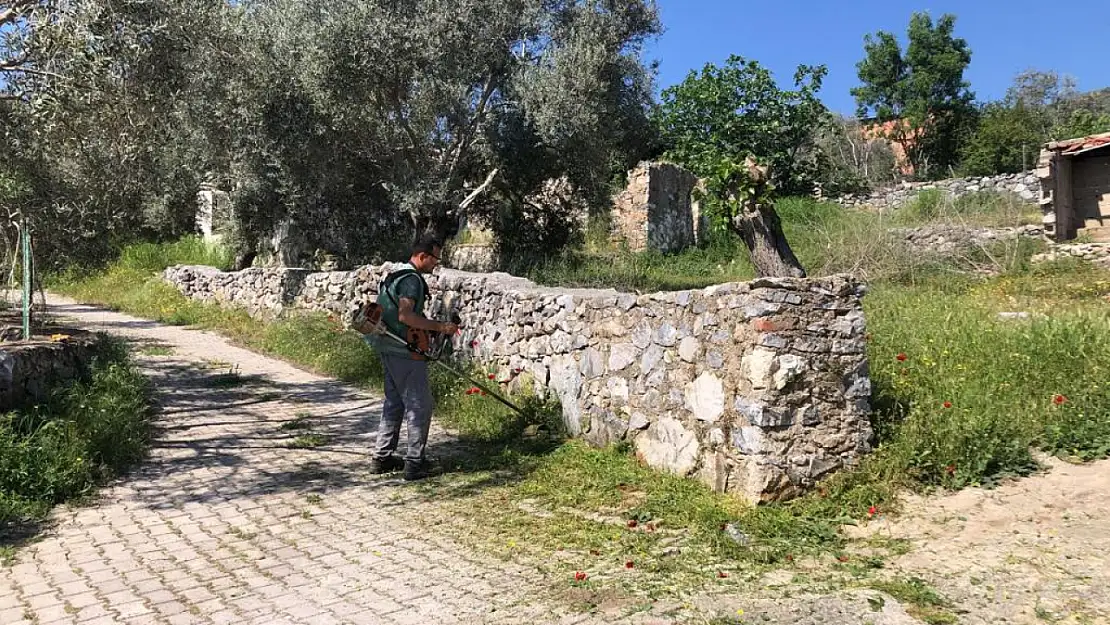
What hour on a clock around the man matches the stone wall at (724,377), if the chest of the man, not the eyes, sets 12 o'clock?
The stone wall is roughly at 1 o'clock from the man.

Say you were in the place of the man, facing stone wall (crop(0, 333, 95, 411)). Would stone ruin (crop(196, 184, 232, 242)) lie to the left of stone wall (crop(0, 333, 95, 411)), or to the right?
right

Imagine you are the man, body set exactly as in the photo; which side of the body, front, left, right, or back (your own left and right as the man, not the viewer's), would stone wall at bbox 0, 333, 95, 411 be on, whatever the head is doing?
back

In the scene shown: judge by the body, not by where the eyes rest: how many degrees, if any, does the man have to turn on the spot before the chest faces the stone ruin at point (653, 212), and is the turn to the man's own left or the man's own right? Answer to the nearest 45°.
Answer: approximately 45° to the man's own left

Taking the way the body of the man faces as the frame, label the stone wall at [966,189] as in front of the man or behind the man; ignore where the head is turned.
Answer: in front

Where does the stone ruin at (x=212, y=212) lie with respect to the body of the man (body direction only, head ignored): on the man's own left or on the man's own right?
on the man's own left

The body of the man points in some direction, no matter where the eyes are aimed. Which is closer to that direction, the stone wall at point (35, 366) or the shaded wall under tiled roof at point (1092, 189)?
the shaded wall under tiled roof

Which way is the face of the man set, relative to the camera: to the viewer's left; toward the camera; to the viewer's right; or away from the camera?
to the viewer's right

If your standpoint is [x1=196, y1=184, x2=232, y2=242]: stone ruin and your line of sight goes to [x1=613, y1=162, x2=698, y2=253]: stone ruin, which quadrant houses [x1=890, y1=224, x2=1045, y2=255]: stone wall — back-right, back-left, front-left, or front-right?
front-left

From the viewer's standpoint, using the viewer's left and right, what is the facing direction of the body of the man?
facing to the right of the viewer

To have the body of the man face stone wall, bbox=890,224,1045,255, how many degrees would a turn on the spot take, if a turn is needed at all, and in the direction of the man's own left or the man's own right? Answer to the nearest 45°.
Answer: approximately 45° to the man's own left

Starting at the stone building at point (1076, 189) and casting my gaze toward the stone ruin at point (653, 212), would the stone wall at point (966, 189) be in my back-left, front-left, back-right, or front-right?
front-right

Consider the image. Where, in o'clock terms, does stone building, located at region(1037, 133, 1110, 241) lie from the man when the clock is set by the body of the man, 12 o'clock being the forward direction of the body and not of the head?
The stone building is roughly at 11 o'clock from the man.
